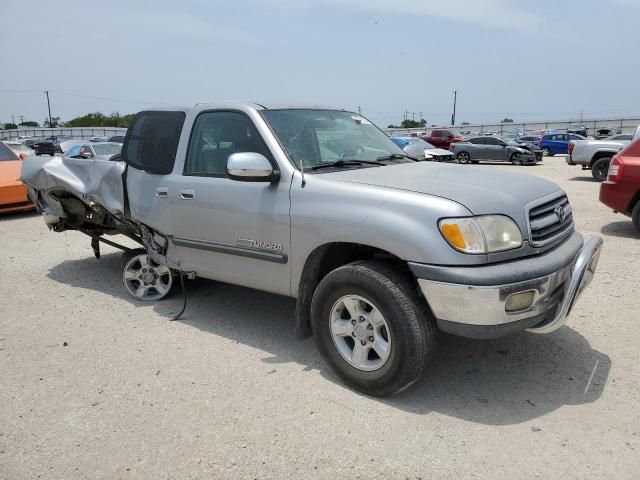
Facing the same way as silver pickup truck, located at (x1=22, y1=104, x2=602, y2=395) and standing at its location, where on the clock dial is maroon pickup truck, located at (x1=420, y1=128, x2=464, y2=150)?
The maroon pickup truck is roughly at 8 o'clock from the silver pickup truck.

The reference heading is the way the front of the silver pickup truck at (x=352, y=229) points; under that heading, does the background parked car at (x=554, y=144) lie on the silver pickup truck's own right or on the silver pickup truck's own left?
on the silver pickup truck's own left

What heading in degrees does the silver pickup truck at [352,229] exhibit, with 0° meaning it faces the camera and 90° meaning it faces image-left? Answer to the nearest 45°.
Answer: approximately 315°

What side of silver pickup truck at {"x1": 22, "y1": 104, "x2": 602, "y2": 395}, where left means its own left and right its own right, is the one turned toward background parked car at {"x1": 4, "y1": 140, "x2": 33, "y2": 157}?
back

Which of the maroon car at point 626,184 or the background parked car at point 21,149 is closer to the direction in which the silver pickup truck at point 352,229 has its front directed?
the maroon car
